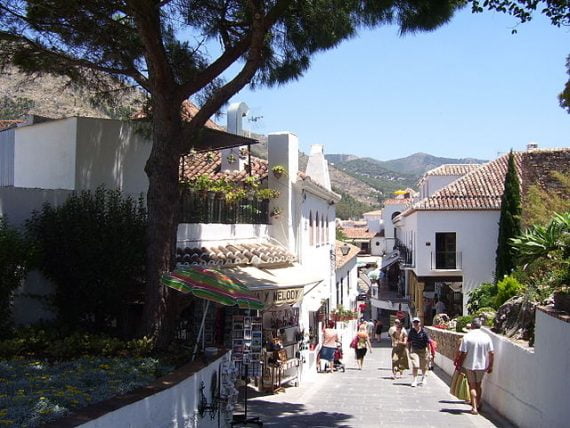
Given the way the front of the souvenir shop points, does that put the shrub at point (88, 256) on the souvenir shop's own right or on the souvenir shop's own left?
on the souvenir shop's own right

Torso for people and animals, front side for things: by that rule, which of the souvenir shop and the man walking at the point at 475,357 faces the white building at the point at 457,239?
the man walking

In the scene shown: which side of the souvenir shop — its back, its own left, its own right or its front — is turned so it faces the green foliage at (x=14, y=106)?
back

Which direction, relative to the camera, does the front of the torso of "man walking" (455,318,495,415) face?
away from the camera

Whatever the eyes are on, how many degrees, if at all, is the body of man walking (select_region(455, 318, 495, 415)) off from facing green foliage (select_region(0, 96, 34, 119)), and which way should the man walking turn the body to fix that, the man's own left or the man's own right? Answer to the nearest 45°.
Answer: approximately 45° to the man's own left

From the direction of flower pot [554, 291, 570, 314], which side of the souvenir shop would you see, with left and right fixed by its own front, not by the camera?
front

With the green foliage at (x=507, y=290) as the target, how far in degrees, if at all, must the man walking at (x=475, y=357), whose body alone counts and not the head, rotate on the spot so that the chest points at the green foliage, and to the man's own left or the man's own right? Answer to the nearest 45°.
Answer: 0° — they already face it

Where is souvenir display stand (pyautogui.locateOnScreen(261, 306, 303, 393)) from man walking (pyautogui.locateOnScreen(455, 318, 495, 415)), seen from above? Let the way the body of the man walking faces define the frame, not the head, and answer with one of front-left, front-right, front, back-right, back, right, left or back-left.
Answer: front-left

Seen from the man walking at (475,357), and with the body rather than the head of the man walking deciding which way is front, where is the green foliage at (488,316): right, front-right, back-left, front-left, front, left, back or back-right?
front

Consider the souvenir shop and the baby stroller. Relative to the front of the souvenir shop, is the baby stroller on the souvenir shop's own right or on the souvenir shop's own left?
on the souvenir shop's own left

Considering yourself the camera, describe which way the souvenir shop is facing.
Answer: facing the viewer and to the right of the viewer

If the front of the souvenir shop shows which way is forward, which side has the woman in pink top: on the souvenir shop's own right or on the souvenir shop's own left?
on the souvenir shop's own left

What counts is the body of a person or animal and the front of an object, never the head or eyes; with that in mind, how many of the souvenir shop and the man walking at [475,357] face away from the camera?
1

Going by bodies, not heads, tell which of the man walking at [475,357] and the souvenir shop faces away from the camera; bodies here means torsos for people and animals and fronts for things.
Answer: the man walking
